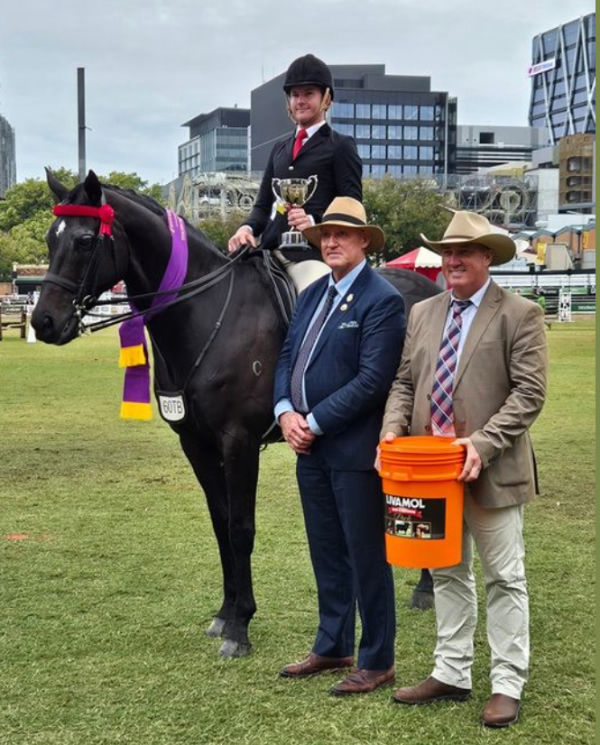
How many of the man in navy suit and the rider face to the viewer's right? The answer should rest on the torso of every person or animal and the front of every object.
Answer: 0

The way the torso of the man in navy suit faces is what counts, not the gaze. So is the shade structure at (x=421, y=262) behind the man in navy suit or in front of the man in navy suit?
behind

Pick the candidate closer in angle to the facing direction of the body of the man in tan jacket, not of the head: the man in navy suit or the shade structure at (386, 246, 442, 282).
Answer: the man in navy suit

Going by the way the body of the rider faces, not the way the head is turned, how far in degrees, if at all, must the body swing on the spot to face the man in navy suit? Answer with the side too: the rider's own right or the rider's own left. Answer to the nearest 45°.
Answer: approximately 45° to the rider's own left

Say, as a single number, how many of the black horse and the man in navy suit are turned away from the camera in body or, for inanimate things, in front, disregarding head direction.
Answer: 0

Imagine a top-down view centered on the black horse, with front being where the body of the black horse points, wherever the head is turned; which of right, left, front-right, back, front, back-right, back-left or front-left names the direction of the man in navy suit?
left

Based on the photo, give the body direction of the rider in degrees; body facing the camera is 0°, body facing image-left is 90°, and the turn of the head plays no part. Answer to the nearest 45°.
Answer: approximately 45°

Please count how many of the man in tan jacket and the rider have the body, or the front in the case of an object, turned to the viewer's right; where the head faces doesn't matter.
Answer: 0

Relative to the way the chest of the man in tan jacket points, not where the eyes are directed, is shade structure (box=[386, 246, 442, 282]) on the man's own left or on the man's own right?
on the man's own right

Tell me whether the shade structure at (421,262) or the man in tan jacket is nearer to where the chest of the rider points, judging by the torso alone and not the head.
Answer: the man in tan jacket

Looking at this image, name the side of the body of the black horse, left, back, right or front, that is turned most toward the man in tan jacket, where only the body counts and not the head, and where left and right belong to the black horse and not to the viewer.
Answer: left

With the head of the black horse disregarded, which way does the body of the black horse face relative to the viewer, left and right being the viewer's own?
facing the viewer and to the left of the viewer
